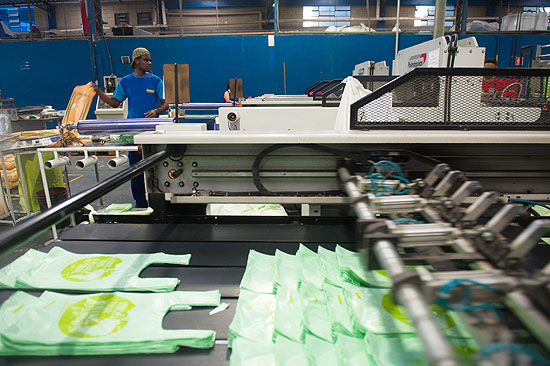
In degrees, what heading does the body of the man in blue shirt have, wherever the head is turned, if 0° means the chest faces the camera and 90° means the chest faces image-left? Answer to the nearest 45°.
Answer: approximately 315°

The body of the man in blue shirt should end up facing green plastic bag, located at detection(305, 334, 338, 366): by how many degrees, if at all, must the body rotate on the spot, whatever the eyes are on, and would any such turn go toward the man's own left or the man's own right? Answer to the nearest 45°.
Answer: approximately 45° to the man's own right

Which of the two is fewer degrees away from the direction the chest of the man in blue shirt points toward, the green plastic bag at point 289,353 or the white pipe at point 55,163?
the green plastic bag

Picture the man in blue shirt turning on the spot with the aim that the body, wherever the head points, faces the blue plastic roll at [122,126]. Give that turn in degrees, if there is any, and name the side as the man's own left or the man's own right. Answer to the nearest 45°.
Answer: approximately 45° to the man's own right
